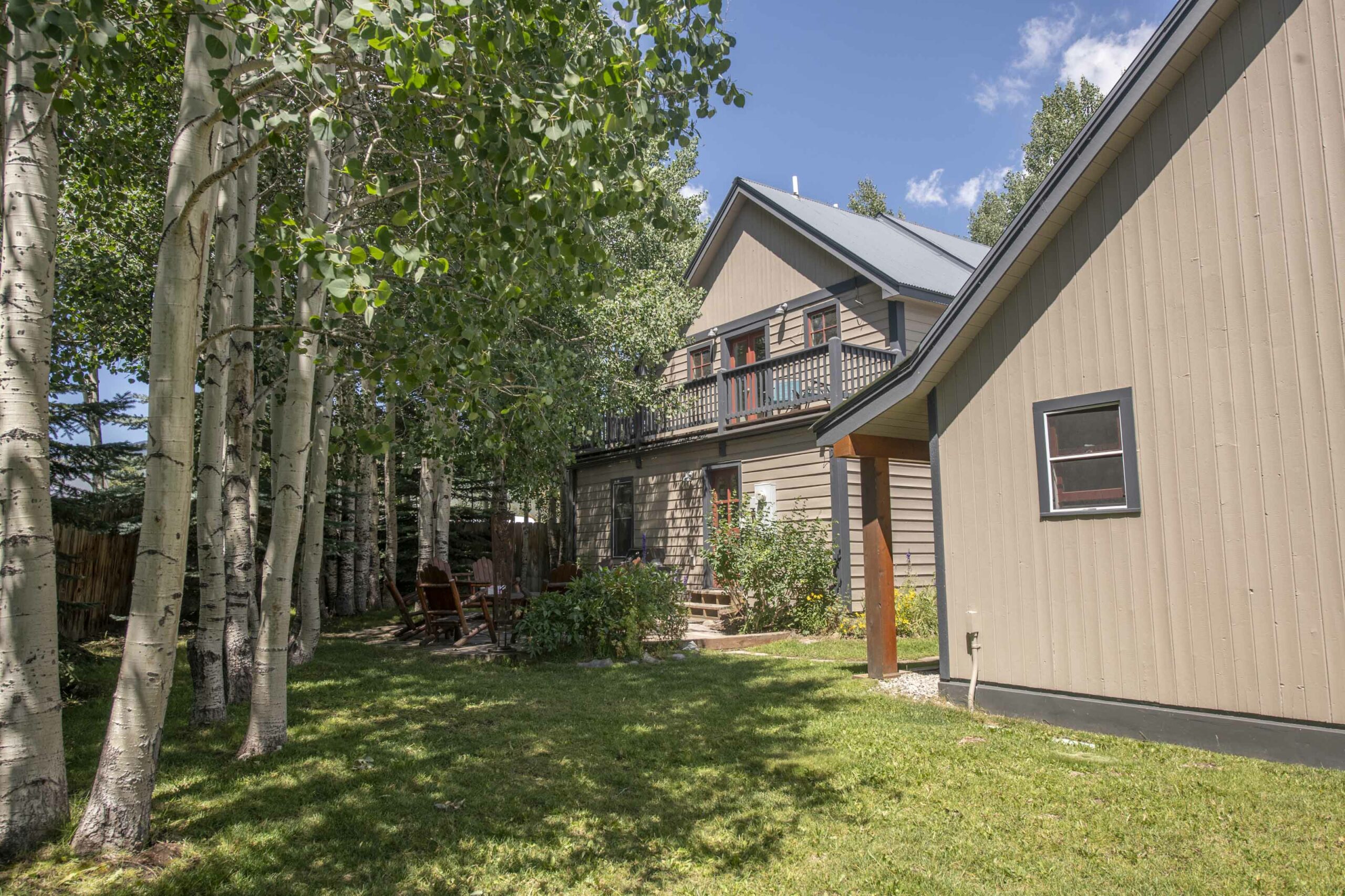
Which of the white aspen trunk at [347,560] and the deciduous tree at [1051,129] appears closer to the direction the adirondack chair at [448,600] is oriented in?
the deciduous tree

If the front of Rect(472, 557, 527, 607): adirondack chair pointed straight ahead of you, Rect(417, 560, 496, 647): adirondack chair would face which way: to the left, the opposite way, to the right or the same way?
to the left

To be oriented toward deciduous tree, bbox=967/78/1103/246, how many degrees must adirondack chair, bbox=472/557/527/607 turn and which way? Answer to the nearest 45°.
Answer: approximately 90° to its left

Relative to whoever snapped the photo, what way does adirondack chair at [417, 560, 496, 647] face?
facing away from the viewer and to the right of the viewer

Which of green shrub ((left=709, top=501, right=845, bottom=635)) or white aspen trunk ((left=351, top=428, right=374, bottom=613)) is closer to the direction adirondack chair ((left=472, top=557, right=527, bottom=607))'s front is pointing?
the green shrub
